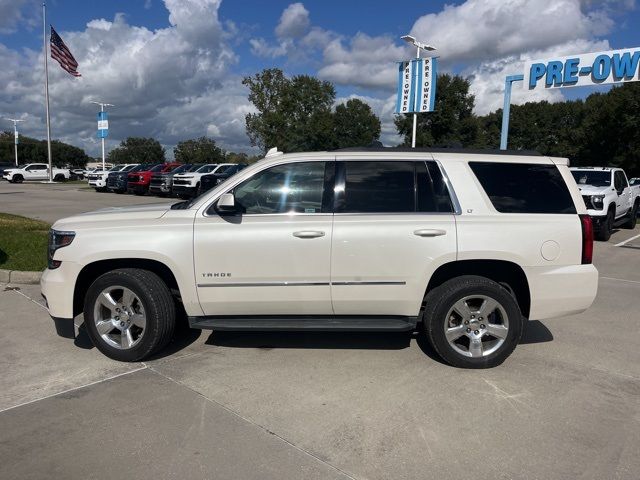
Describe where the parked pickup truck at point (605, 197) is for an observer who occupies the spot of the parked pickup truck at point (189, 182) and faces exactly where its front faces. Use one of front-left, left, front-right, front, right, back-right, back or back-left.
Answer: left

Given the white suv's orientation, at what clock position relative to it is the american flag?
The american flag is roughly at 2 o'clock from the white suv.

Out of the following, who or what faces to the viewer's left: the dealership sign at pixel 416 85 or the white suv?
the white suv

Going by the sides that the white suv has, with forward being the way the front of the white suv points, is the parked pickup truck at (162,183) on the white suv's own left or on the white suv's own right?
on the white suv's own right

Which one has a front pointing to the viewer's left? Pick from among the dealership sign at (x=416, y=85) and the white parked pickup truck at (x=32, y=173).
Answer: the white parked pickup truck

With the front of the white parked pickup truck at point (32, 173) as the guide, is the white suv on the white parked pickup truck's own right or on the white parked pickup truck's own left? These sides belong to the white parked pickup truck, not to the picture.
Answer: on the white parked pickup truck's own left

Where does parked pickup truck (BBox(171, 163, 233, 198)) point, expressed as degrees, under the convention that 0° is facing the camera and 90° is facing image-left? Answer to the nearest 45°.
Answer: approximately 45°

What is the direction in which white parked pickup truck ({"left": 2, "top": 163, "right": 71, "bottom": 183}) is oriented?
to the viewer's left

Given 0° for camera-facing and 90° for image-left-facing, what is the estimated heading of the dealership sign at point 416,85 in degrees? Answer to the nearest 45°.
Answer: approximately 0°

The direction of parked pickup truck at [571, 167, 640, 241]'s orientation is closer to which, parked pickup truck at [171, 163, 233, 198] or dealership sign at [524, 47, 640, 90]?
the parked pickup truck

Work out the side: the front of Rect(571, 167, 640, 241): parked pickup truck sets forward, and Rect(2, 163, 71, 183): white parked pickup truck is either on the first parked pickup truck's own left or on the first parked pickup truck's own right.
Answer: on the first parked pickup truck's own right

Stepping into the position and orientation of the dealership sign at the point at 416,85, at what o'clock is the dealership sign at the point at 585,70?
the dealership sign at the point at 585,70 is roughly at 10 o'clock from the dealership sign at the point at 416,85.

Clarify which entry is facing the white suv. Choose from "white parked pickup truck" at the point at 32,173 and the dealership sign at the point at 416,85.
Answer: the dealership sign

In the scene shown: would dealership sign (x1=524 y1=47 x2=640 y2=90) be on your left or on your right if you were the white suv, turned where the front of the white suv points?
on your right

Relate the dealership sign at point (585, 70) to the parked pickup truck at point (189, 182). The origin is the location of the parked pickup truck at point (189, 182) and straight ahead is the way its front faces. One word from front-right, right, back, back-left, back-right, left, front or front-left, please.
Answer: left

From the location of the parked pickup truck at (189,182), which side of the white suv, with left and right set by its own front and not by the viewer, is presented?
right
